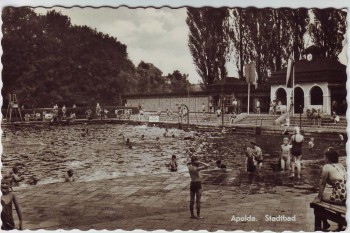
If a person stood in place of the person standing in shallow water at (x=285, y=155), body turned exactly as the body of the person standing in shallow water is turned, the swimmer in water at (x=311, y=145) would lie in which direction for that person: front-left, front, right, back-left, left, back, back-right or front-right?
back-left

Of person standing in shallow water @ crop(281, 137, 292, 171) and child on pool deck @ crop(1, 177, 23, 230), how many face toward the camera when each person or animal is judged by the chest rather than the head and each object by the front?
2

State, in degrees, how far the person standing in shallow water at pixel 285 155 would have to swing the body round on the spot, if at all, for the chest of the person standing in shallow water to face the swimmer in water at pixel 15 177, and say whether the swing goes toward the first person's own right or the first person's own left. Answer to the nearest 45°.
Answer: approximately 45° to the first person's own right

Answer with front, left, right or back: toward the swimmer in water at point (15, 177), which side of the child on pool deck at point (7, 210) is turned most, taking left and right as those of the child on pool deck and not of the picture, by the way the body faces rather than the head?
back

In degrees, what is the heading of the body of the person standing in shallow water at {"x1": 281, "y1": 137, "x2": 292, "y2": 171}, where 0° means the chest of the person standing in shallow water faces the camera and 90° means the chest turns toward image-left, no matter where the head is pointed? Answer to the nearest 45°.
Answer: approximately 0°

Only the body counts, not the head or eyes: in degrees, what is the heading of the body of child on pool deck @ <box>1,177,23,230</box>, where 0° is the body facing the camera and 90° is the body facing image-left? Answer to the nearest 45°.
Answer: approximately 0°

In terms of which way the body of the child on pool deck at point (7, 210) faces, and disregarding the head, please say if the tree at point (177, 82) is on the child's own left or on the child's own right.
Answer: on the child's own left
